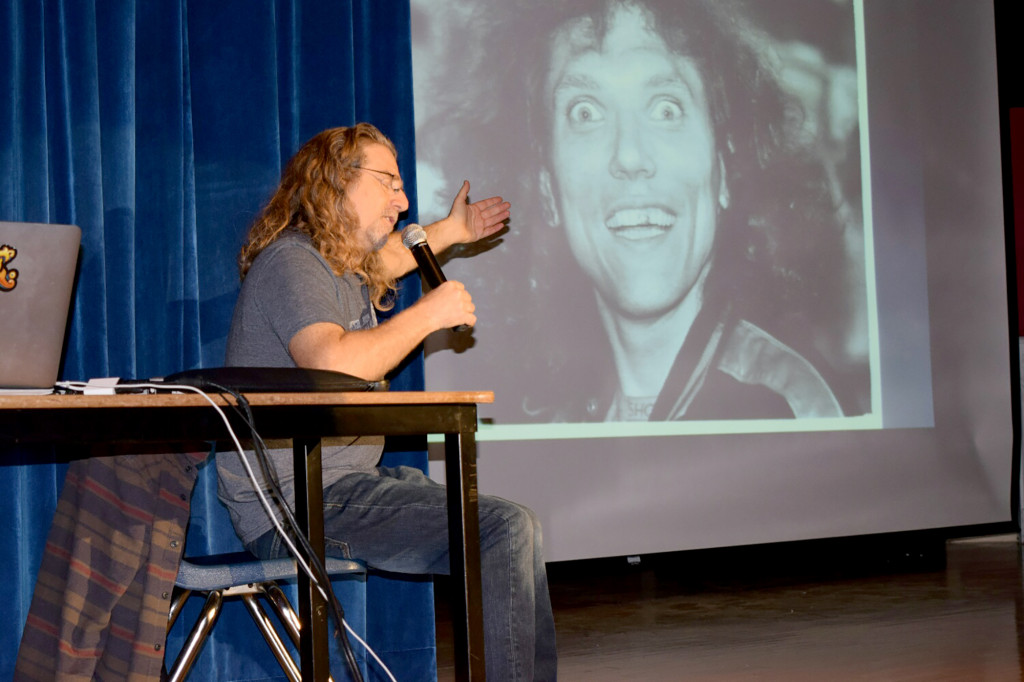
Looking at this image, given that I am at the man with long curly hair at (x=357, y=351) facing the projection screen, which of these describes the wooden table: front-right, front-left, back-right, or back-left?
back-right

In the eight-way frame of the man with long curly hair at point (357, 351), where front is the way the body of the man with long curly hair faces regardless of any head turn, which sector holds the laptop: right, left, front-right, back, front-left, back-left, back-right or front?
back-right

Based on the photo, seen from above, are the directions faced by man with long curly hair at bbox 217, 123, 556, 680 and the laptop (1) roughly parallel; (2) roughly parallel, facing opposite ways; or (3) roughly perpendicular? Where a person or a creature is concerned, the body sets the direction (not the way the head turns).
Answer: roughly perpendicular

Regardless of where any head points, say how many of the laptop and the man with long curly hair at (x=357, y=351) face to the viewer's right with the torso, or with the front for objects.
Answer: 1

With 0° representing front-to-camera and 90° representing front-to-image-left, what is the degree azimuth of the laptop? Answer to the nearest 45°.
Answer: approximately 180°

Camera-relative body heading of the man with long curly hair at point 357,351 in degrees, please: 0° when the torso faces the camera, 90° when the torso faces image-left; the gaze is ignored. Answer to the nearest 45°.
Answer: approximately 270°

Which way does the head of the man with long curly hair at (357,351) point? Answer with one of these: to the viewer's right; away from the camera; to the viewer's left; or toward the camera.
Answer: to the viewer's right

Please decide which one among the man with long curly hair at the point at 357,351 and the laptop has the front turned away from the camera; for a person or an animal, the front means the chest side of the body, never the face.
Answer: the laptop
